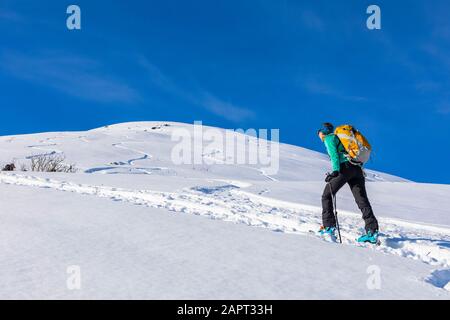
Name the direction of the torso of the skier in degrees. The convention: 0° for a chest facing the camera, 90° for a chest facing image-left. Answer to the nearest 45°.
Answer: approximately 90°
